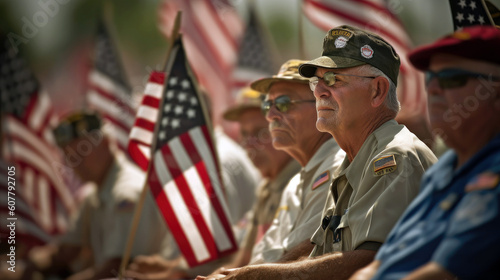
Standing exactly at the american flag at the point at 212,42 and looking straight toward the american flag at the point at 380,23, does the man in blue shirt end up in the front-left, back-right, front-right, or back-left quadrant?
front-right

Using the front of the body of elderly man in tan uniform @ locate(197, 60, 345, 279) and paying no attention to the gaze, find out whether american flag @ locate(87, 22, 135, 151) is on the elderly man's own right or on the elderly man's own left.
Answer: on the elderly man's own right

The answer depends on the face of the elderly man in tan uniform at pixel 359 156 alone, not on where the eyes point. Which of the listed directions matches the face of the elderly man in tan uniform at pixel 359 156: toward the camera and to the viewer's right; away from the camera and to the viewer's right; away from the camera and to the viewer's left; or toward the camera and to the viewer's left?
toward the camera and to the viewer's left

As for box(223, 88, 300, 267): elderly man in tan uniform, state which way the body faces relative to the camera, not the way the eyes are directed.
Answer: to the viewer's left

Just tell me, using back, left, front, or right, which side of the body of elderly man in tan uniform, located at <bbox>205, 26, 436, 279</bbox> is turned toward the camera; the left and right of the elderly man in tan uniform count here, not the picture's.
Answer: left

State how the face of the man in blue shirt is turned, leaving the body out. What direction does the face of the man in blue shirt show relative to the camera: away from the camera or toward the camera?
toward the camera

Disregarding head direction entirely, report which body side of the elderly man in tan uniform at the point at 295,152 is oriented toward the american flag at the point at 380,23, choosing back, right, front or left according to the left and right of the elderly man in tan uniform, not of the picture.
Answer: back

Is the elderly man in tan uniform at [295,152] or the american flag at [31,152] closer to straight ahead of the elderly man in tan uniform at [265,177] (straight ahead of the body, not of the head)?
the american flag

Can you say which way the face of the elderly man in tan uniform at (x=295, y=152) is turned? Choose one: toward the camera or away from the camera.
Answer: toward the camera
